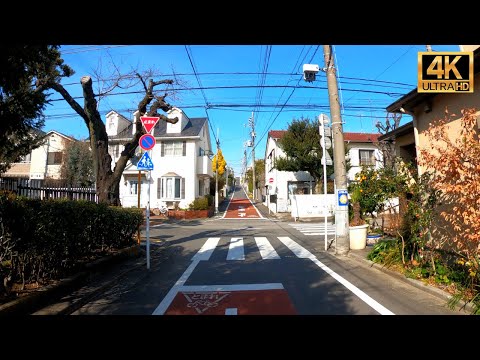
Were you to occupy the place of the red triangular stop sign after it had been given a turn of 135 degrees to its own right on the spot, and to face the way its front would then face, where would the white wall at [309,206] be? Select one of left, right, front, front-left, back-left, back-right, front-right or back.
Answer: right

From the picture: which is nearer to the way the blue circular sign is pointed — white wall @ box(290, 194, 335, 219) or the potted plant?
the potted plant

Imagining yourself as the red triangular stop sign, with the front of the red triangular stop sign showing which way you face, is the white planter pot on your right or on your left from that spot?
on your left

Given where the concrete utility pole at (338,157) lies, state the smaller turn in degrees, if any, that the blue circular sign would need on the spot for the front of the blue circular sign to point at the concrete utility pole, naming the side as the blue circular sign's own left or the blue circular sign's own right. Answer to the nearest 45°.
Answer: approximately 90° to the blue circular sign's own left

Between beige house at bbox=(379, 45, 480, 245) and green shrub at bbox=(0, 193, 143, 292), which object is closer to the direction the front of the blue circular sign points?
the green shrub

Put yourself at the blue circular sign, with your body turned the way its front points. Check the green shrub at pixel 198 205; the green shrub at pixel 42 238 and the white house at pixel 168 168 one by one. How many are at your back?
2

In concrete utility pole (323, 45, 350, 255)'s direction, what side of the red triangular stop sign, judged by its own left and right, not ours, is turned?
left

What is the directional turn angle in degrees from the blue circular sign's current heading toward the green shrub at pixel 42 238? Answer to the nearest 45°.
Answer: approximately 45° to its right

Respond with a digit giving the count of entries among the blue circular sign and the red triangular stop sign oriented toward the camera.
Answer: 2

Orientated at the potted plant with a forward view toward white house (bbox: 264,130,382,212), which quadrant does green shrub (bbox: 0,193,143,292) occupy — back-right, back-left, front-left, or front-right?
back-left

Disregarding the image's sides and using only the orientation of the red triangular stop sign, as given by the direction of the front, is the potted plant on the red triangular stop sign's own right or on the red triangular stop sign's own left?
on the red triangular stop sign's own left

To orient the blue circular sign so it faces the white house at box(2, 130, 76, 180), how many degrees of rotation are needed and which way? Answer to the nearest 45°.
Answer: approximately 180°

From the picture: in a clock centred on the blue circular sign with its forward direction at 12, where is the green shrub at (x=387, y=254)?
The green shrub is roughly at 10 o'clock from the blue circular sign.

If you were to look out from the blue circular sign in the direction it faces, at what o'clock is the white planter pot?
The white planter pot is roughly at 9 o'clock from the blue circular sign.
